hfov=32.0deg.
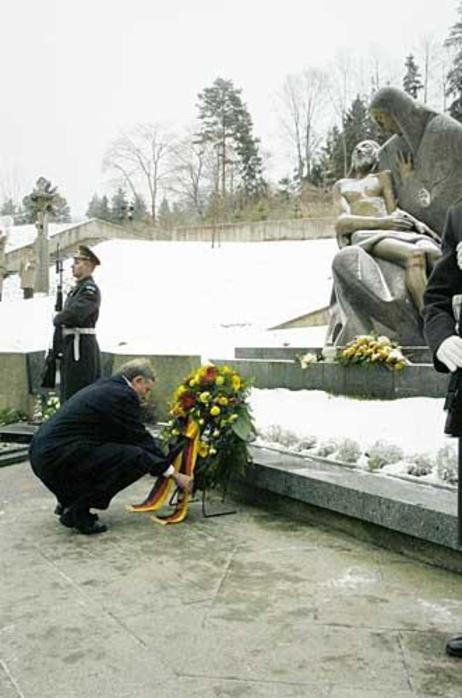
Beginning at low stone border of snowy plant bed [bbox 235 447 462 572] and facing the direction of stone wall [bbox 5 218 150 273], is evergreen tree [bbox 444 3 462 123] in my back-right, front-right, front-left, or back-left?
front-right

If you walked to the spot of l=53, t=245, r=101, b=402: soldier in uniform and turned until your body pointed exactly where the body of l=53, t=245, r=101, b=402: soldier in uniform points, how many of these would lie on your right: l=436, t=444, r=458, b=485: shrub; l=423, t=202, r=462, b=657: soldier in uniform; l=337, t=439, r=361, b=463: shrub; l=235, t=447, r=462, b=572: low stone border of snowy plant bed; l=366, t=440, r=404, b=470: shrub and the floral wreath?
0

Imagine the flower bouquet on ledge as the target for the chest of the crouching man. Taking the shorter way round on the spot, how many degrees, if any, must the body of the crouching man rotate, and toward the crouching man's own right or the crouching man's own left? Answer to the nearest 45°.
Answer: approximately 45° to the crouching man's own left

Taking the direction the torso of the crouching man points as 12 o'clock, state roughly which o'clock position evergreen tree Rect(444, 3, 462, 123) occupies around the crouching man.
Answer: The evergreen tree is roughly at 10 o'clock from the crouching man.

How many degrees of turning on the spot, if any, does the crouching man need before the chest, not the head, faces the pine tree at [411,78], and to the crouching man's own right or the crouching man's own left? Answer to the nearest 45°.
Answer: approximately 45° to the crouching man's own left

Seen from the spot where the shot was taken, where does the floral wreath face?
facing the viewer and to the left of the viewer

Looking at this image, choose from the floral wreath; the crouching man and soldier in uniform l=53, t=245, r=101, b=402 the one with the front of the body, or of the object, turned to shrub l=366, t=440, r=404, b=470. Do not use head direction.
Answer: the crouching man

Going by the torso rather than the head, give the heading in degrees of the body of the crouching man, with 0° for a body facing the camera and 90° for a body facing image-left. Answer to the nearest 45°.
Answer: approximately 270°

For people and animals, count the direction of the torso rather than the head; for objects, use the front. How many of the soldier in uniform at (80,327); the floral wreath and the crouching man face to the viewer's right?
1

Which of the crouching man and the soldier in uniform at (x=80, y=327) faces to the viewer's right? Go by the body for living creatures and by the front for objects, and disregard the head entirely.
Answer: the crouching man

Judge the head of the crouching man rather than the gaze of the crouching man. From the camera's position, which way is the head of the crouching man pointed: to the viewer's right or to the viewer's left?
to the viewer's right

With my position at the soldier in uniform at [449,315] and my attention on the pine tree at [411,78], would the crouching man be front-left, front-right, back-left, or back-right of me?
front-left

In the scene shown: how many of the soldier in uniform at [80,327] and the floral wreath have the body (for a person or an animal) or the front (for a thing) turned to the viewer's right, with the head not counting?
0

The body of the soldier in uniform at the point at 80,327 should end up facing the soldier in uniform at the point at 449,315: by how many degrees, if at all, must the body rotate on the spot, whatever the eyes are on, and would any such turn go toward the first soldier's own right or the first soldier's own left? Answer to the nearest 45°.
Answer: approximately 90° to the first soldier's own left
